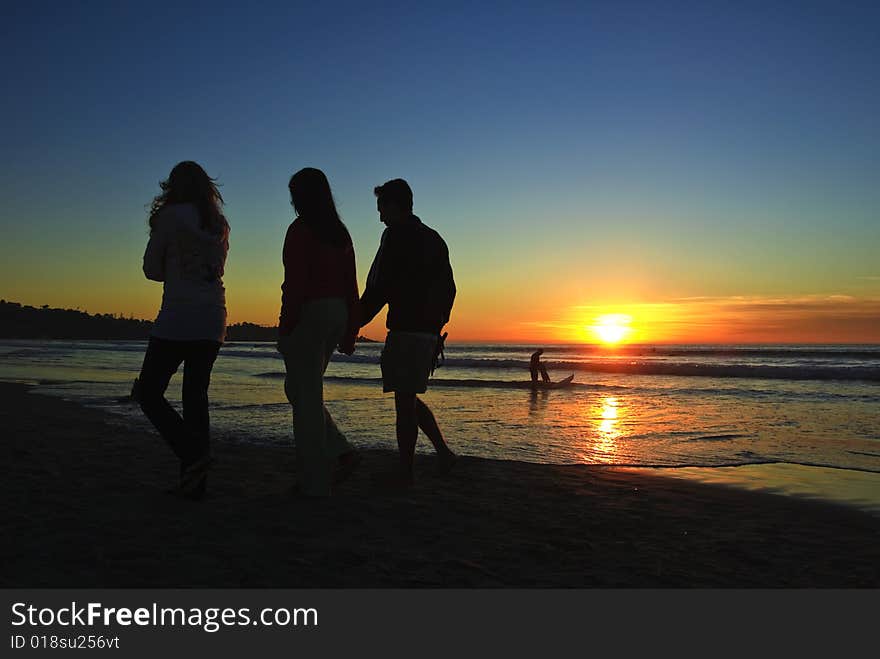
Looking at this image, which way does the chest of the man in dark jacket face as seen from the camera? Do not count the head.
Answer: to the viewer's left

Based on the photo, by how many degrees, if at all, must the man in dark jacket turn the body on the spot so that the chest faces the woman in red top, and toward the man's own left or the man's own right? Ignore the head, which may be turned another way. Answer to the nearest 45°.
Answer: approximately 45° to the man's own left

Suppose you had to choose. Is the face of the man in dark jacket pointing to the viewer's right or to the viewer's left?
to the viewer's left

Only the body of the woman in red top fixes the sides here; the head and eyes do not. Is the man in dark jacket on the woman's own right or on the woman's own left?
on the woman's own right

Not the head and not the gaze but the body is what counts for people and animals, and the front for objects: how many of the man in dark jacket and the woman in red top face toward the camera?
0

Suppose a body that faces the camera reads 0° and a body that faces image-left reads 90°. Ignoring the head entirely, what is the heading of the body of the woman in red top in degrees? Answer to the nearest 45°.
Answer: approximately 135°
